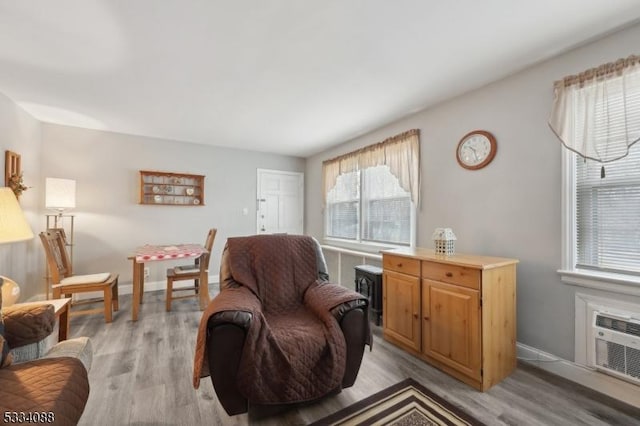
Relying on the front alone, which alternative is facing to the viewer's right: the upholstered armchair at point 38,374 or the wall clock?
the upholstered armchair

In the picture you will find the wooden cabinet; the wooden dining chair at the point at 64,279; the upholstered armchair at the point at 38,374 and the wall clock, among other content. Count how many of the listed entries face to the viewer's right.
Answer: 2

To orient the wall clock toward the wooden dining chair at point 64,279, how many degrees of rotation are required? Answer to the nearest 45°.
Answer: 0° — it already faces it

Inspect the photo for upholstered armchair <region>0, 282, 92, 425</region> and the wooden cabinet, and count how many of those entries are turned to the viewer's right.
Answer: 1

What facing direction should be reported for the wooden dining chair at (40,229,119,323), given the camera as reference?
facing to the right of the viewer

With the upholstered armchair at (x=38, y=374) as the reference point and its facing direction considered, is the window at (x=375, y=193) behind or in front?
in front

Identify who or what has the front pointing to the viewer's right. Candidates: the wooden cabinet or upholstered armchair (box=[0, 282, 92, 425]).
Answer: the upholstered armchair

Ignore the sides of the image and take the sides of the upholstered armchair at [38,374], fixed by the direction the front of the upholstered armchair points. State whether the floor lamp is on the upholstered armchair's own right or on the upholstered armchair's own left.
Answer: on the upholstered armchair's own left

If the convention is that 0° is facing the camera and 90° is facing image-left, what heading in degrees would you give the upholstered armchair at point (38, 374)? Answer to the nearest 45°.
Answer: approximately 270°

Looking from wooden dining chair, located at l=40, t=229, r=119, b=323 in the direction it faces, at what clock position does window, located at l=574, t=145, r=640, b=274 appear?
The window is roughly at 2 o'clock from the wooden dining chair.

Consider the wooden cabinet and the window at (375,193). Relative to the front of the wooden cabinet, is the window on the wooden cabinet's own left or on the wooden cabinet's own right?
on the wooden cabinet's own right

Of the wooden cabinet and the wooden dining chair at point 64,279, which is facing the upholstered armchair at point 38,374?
the wooden cabinet
